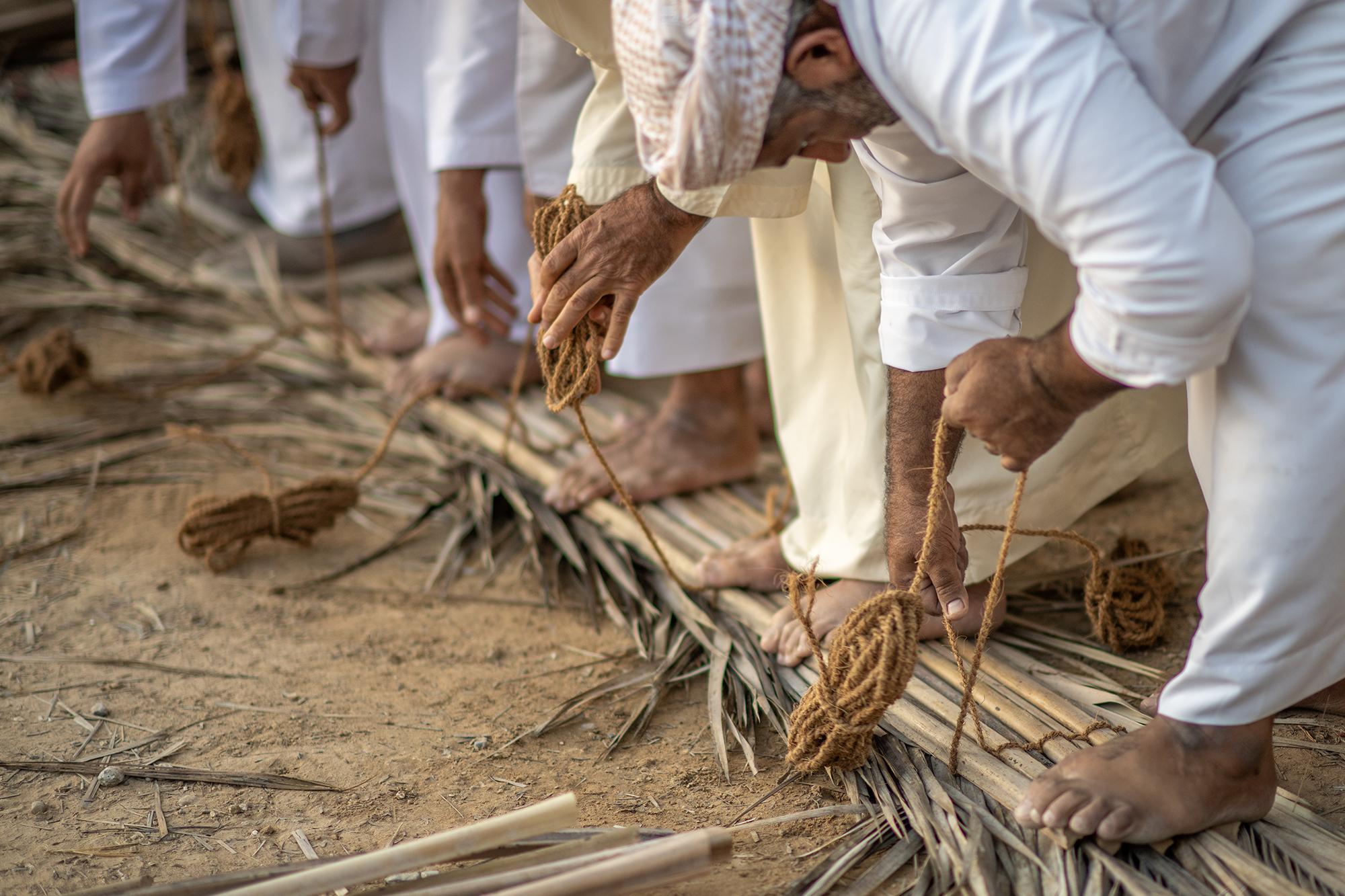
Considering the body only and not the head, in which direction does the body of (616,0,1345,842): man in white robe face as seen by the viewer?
to the viewer's left

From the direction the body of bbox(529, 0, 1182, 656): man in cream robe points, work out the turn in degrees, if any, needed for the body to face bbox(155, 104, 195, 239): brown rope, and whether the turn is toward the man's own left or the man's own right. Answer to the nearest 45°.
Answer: approximately 90° to the man's own right

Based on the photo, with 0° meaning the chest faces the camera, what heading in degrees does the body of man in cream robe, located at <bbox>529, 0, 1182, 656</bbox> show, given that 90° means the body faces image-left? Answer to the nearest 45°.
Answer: approximately 45°

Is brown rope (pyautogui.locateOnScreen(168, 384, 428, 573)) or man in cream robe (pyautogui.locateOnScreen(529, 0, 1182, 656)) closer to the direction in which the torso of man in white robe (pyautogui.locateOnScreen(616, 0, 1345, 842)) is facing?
the brown rope

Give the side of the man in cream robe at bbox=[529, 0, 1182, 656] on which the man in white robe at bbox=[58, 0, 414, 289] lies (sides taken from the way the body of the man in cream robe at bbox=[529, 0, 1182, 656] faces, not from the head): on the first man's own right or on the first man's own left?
on the first man's own right
